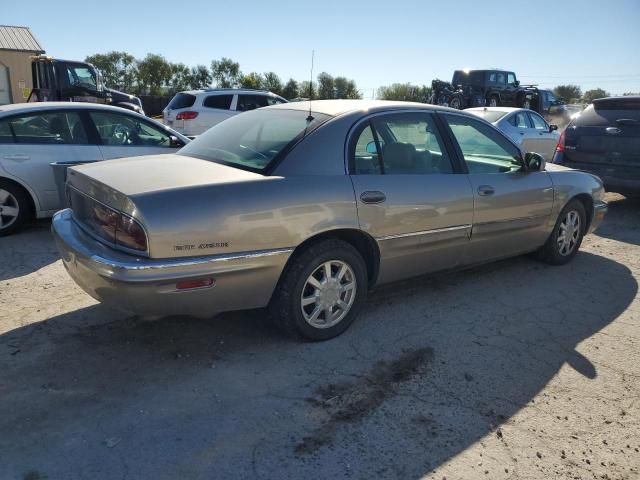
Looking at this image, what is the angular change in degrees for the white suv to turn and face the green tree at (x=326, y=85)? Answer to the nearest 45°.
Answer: approximately 45° to its left

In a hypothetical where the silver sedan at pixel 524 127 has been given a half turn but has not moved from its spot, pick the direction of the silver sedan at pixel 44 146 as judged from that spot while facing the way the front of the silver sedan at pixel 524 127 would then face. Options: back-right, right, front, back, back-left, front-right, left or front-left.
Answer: front

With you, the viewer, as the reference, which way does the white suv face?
facing away from the viewer and to the right of the viewer

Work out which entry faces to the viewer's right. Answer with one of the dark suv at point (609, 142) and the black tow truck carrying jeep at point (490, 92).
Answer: the black tow truck carrying jeep

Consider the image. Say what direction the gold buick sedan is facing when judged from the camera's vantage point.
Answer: facing away from the viewer and to the right of the viewer

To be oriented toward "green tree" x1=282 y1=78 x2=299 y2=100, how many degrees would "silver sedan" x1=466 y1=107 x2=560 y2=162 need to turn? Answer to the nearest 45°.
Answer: approximately 90° to its left

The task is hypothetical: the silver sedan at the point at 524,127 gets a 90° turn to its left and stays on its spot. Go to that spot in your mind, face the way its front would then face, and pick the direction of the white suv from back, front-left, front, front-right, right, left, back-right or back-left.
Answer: front-left

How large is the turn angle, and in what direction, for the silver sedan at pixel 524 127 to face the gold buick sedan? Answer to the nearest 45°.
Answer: approximately 135° to its right

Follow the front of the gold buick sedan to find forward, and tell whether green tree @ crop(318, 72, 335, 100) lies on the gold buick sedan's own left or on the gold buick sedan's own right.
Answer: on the gold buick sedan's own left

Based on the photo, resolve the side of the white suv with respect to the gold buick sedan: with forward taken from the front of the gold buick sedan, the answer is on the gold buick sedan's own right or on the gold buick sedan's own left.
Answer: on the gold buick sedan's own left

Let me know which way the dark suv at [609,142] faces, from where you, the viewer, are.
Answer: facing away from the viewer

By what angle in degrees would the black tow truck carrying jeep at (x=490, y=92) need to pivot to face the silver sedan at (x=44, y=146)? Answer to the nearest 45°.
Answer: approximately 90° to its right

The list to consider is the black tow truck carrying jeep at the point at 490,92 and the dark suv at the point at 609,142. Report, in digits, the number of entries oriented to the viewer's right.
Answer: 1

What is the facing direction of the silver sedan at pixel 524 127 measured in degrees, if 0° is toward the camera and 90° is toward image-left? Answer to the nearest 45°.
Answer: approximately 225°

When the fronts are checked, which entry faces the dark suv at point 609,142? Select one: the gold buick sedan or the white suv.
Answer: the gold buick sedan

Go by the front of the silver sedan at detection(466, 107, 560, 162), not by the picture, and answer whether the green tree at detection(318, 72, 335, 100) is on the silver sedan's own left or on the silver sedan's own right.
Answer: on the silver sedan's own left

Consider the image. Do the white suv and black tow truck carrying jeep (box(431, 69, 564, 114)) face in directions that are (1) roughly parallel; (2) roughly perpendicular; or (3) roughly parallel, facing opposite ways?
roughly parallel

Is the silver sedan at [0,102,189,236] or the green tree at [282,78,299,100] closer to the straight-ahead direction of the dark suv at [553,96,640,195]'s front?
the green tree
